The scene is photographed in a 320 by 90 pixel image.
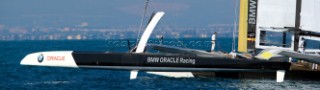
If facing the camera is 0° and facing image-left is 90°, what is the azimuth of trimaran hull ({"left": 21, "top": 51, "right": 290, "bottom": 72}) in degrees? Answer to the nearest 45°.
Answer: approximately 90°
